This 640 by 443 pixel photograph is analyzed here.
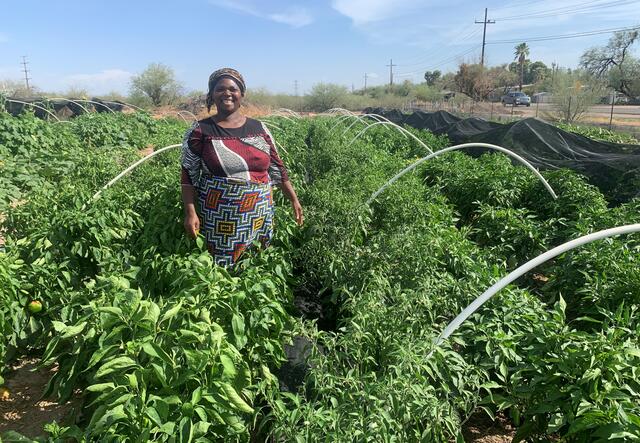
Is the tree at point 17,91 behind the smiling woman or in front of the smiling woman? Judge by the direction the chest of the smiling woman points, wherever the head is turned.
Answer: behind

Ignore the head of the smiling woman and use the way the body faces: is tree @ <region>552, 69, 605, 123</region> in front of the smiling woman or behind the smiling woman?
behind

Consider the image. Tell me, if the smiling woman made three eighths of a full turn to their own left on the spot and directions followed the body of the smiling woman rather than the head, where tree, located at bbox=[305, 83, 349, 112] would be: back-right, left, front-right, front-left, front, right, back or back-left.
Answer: front-left

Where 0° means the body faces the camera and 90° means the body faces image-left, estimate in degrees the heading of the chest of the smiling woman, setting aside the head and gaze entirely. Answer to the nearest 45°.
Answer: approximately 0°

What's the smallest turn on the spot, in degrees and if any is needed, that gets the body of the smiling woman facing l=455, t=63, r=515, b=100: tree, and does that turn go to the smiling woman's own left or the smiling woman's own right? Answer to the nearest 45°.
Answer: approximately 135° to the smiling woman's own left

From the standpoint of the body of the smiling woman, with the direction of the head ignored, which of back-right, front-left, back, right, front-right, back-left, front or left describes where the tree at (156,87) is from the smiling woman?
back

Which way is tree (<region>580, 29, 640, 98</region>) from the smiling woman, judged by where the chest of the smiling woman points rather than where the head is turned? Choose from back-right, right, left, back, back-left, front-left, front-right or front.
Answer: back-left
